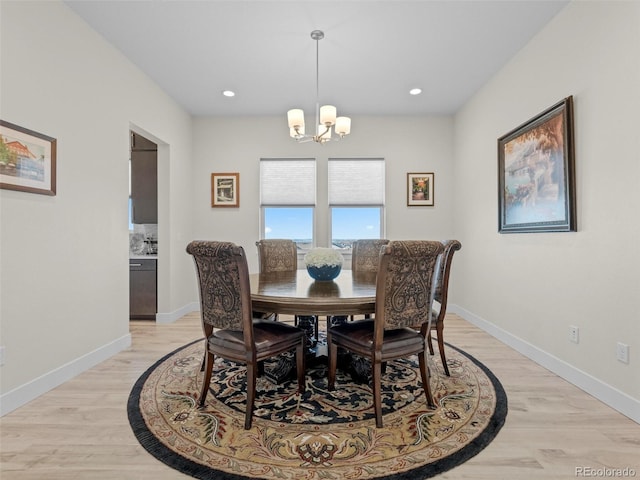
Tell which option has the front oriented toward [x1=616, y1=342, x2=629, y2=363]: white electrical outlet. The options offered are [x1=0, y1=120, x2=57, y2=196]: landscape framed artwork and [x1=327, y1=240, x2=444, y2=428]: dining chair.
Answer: the landscape framed artwork

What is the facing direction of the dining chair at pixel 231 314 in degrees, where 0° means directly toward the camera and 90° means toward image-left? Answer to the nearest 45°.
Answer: approximately 225°

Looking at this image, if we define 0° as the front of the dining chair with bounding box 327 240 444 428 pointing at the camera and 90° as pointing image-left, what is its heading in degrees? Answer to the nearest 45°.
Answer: approximately 135°

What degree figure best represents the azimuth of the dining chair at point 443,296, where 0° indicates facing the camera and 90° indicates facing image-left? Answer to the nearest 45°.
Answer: approximately 90°

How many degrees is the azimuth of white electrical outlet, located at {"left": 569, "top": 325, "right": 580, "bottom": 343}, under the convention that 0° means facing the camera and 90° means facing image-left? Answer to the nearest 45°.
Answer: approximately 45°

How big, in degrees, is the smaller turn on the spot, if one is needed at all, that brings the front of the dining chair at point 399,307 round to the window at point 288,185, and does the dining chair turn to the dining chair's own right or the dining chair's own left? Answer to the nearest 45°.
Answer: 0° — it already faces it

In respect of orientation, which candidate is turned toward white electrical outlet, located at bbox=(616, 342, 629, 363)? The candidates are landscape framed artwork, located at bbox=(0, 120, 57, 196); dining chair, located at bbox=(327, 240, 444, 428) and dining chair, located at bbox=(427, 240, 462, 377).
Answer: the landscape framed artwork

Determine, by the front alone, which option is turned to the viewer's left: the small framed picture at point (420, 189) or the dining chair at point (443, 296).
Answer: the dining chair

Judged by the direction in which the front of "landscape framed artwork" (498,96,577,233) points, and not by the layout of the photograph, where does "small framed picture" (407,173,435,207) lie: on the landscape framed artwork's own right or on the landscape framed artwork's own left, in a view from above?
on the landscape framed artwork's own right

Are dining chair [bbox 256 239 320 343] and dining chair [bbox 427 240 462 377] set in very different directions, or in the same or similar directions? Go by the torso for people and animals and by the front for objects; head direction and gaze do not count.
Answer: very different directions

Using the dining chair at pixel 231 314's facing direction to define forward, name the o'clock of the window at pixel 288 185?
The window is roughly at 11 o'clock from the dining chair.
